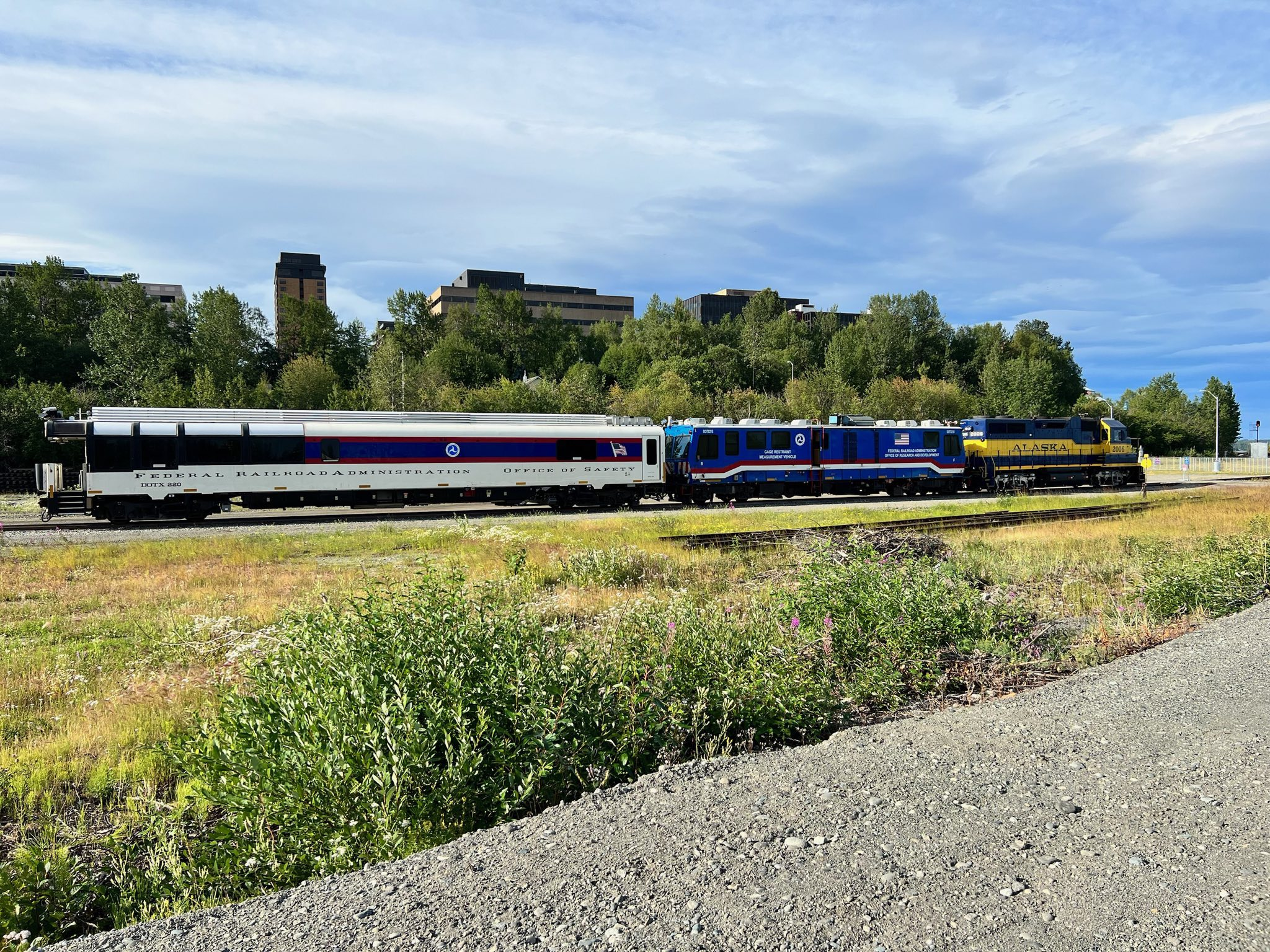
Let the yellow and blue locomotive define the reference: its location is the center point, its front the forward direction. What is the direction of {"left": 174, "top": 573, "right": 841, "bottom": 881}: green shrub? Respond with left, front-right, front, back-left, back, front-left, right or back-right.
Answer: back-right

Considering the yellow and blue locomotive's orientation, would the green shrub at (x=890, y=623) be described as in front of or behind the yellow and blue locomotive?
behind

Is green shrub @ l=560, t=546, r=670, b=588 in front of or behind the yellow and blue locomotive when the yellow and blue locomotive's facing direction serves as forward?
behind

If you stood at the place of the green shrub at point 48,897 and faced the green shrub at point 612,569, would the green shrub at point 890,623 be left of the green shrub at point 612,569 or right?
right

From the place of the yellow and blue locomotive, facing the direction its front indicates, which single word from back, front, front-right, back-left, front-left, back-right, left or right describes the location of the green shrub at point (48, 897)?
back-right

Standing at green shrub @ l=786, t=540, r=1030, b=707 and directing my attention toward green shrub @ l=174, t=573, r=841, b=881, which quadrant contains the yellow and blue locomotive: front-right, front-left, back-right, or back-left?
back-right

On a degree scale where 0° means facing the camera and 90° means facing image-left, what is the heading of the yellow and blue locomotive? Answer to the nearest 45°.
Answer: approximately 225°
